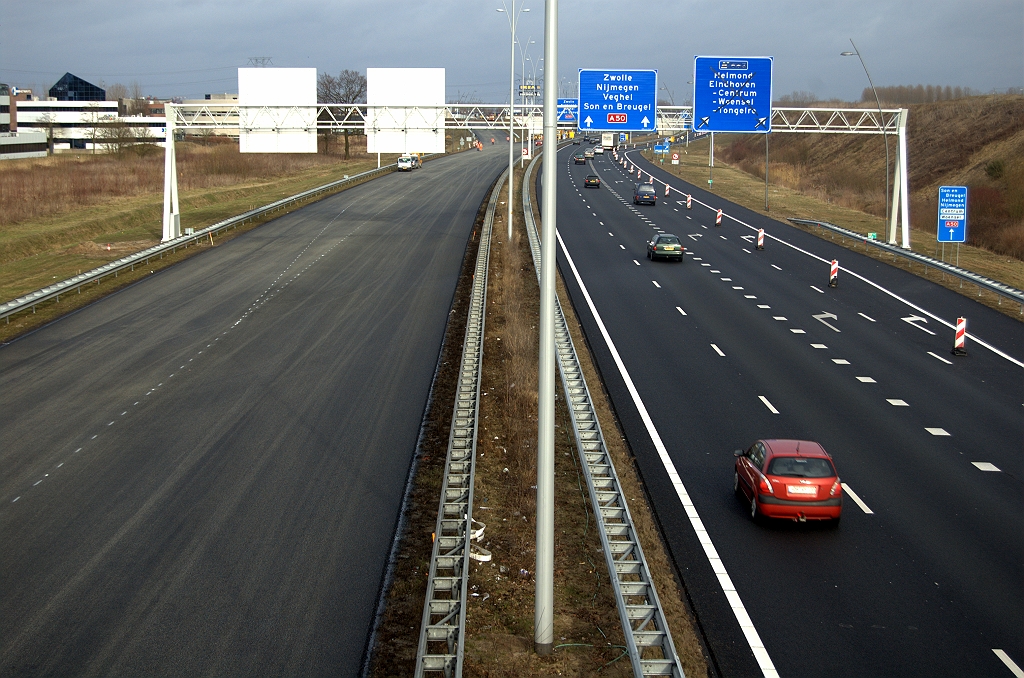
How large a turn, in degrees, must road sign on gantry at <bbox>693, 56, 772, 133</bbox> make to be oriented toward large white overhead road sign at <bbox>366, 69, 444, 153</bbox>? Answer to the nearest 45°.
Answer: approximately 90° to its right

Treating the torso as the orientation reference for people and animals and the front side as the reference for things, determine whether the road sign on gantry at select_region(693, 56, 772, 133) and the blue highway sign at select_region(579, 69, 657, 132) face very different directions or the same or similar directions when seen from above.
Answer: same or similar directions

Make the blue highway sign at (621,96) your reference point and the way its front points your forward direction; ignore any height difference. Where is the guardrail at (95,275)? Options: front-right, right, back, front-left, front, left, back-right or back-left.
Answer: right

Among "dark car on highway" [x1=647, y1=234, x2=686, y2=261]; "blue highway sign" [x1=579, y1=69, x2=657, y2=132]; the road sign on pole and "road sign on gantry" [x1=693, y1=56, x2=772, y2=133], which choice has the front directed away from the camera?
the dark car on highway

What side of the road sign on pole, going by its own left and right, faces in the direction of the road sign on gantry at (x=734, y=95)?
right

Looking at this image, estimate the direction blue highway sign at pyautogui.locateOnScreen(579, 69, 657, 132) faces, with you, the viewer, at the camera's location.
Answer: facing the viewer

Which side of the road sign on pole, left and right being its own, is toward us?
front

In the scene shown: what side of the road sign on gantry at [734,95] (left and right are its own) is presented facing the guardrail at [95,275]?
right

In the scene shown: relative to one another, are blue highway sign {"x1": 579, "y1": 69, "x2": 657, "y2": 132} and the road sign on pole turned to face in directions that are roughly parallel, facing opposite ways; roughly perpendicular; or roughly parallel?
roughly parallel

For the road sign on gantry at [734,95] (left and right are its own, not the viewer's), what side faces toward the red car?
front

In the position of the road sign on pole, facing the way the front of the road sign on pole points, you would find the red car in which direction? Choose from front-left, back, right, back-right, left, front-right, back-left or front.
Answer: front

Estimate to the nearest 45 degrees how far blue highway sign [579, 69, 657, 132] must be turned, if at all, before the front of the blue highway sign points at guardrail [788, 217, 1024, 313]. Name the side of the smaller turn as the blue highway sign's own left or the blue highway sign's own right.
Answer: approximately 90° to the blue highway sign's own left

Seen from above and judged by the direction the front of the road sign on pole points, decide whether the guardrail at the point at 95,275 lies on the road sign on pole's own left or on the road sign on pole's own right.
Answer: on the road sign on pole's own right

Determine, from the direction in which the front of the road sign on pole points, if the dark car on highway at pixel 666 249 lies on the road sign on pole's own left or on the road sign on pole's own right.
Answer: on the road sign on pole's own right

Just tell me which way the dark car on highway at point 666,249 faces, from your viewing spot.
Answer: facing away from the viewer

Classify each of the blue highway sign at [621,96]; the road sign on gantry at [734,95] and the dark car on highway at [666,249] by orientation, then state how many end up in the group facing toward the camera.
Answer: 2

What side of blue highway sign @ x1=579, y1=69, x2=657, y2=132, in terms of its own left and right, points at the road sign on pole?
left
